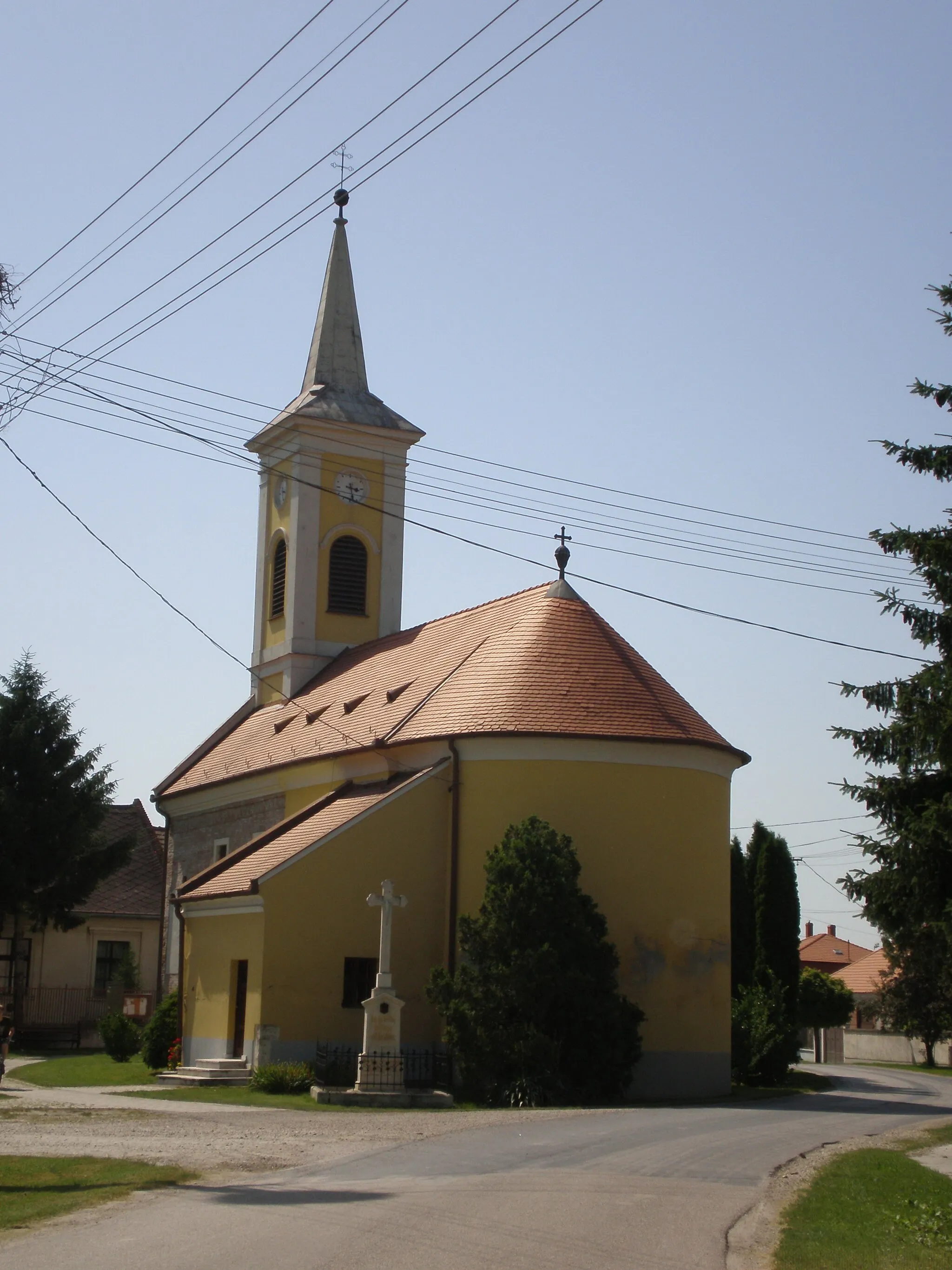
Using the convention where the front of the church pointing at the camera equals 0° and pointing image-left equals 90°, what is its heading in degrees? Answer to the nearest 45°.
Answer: approximately 135°

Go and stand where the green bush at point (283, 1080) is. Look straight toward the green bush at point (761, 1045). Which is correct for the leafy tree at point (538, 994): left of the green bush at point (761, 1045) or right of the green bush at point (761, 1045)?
right

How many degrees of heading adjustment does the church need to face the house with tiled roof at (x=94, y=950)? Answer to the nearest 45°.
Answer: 0° — it already faces it

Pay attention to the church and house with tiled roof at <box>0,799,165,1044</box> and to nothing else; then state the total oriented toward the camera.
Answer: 1

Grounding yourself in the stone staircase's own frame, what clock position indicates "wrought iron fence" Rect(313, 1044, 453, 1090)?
The wrought iron fence is roughly at 8 o'clock from the stone staircase.

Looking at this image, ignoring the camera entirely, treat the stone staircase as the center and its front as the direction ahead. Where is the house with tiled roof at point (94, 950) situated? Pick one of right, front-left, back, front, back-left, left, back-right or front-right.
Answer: back-right

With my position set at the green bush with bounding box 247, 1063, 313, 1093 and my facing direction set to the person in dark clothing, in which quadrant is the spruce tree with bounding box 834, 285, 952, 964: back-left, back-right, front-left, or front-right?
back-left

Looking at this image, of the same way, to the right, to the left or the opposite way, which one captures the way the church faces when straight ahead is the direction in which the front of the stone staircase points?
to the right

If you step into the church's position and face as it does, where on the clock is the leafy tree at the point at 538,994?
The leafy tree is roughly at 7 o'clock from the church.

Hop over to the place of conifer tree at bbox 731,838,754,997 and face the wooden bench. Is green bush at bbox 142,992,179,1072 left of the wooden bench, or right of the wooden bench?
left
